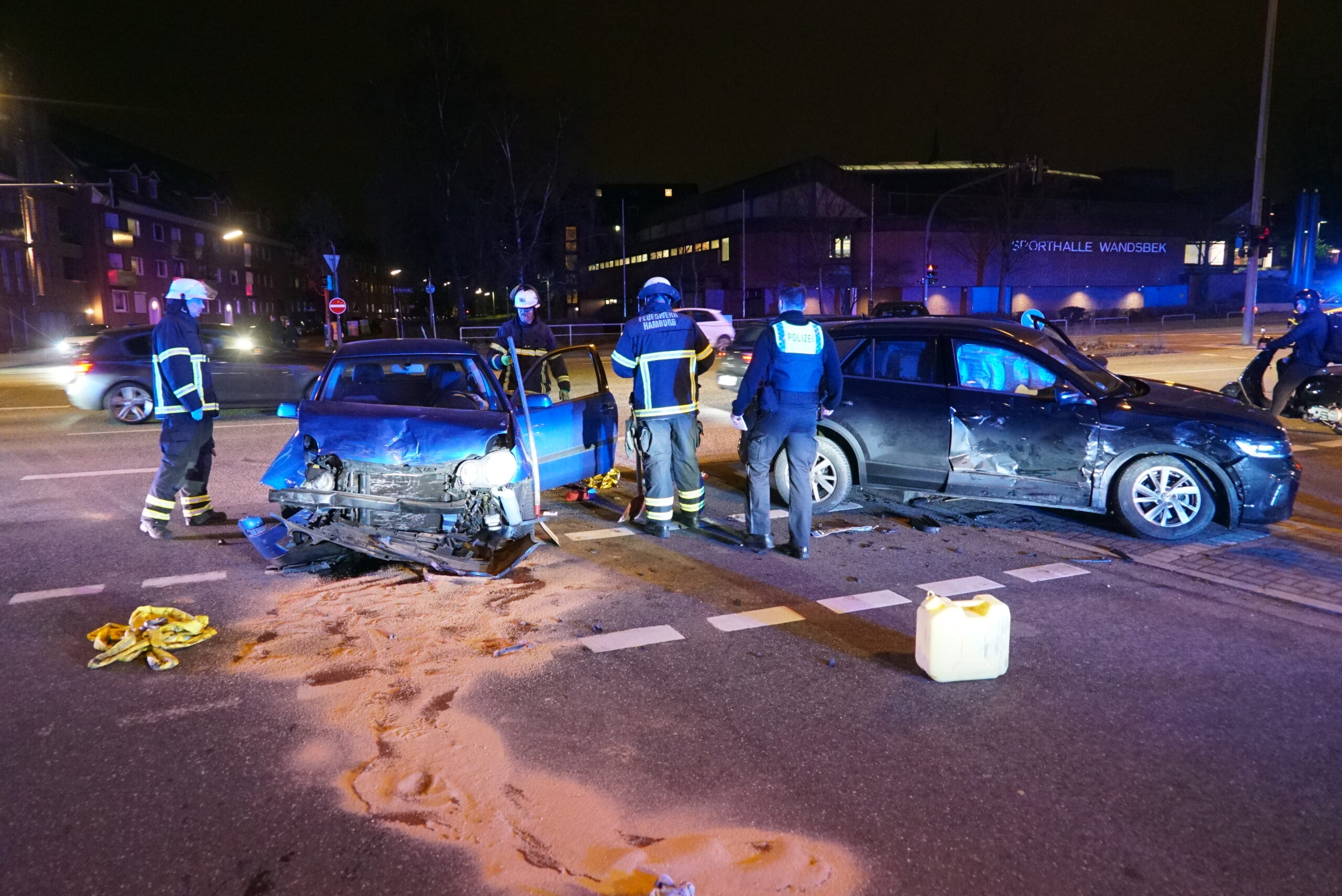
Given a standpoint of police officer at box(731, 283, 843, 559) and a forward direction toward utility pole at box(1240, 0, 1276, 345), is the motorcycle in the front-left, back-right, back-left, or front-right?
front-right

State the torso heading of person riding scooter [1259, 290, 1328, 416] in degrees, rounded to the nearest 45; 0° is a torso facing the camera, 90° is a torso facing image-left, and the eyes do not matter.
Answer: approximately 90°

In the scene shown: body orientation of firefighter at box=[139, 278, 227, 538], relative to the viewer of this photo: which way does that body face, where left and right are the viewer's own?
facing to the right of the viewer

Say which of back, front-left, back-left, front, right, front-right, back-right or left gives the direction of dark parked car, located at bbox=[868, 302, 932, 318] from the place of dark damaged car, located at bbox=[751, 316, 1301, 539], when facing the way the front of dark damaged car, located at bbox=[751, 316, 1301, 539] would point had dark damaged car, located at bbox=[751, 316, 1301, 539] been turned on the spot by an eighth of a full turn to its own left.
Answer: front-left

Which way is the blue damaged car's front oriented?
toward the camera

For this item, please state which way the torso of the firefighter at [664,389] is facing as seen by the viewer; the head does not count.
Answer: away from the camera

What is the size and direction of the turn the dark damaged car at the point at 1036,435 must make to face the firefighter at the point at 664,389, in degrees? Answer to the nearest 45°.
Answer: approximately 180°

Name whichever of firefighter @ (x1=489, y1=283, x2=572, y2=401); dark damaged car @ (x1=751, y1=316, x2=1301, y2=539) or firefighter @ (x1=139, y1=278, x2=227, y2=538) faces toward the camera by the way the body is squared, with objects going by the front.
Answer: firefighter @ (x1=489, y1=283, x2=572, y2=401)

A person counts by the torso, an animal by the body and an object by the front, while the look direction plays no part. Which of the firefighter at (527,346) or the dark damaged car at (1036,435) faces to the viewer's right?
the dark damaged car

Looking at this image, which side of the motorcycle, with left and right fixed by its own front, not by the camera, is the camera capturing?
left

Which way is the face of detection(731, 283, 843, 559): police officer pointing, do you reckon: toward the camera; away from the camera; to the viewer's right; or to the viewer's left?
away from the camera

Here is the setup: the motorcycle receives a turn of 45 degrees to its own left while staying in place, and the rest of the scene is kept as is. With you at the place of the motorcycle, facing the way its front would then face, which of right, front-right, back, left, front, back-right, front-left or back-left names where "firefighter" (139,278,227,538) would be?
front

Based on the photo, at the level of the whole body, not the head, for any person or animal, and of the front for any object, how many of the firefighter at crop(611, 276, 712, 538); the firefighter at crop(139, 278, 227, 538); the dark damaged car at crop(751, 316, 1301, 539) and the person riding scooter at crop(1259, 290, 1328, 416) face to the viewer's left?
1

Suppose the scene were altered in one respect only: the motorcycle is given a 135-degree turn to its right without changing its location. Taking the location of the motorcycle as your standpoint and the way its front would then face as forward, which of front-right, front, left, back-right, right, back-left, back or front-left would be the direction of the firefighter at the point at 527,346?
back

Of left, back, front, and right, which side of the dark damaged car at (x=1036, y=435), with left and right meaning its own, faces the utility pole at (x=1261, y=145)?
left

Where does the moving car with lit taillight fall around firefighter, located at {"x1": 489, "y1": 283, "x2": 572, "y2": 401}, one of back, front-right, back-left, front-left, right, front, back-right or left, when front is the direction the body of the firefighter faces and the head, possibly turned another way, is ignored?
back-right

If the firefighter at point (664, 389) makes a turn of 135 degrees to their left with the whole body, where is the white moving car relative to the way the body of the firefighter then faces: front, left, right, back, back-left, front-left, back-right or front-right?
back-right

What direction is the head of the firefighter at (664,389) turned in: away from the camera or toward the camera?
away from the camera

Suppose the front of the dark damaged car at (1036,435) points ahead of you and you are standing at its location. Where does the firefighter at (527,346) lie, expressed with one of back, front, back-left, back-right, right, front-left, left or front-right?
back

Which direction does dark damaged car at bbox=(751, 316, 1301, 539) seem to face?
to the viewer's right
